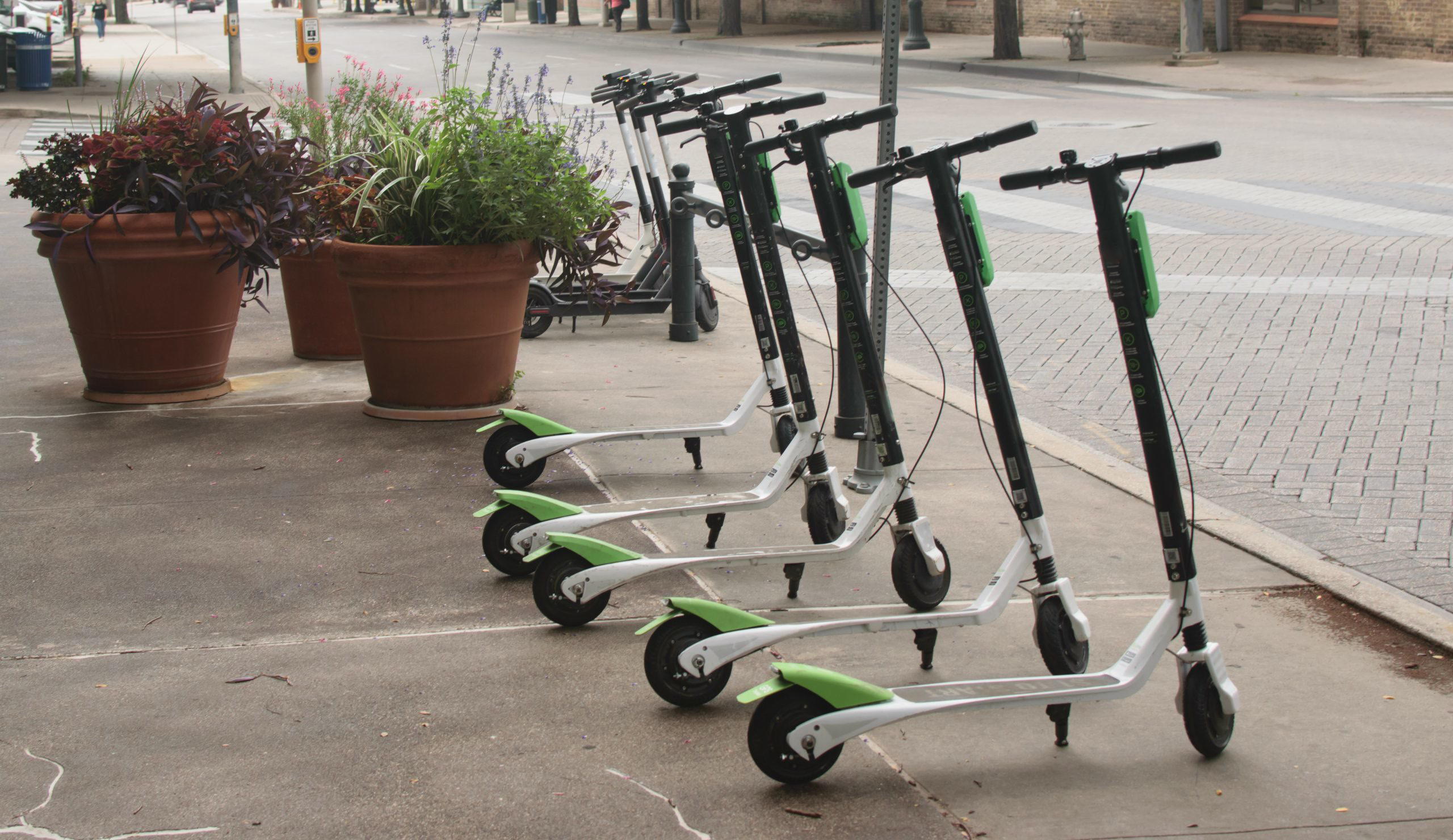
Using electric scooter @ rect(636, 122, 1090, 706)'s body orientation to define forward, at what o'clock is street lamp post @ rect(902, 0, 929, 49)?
The street lamp post is roughly at 9 o'clock from the electric scooter.

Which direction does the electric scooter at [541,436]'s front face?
to the viewer's right

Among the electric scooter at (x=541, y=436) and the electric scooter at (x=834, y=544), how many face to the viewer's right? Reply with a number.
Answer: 2

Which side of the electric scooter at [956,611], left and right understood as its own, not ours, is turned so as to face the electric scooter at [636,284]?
left

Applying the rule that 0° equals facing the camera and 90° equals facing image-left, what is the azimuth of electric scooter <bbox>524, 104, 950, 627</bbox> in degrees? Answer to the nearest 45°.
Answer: approximately 270°

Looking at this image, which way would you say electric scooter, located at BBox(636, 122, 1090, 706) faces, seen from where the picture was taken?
facing to the right of the viewer

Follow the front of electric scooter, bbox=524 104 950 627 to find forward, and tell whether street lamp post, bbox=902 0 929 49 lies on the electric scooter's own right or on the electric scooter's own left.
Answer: on the electric scooter's own left

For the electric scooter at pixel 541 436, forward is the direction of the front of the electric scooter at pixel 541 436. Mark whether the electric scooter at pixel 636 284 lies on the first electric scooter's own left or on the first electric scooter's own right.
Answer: on the first electric scooter's own left

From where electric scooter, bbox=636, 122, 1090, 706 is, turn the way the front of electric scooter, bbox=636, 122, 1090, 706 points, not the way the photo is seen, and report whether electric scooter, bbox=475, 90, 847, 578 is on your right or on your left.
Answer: on your left

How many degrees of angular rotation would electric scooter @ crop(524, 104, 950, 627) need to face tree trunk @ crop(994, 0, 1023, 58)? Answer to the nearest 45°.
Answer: approximately 90° to its left
